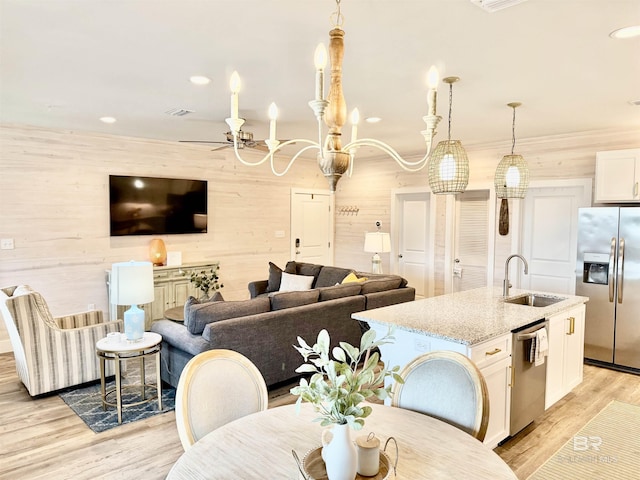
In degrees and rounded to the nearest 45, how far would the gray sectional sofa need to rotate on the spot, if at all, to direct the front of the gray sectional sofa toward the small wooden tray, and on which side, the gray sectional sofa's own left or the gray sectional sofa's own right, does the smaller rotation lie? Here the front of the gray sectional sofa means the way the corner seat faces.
approximately 135° to the gray sectional sofa's own left

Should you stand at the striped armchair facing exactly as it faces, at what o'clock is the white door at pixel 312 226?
The white door is roughly at 11 o'clock from the striped armchair.

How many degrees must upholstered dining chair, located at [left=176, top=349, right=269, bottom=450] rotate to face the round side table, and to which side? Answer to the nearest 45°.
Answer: approximately 180°

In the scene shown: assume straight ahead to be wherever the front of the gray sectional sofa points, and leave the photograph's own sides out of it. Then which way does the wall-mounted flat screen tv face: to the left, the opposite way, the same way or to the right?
the opposite way

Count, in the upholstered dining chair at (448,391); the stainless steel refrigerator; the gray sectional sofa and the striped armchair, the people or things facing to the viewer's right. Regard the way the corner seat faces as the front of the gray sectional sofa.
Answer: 1

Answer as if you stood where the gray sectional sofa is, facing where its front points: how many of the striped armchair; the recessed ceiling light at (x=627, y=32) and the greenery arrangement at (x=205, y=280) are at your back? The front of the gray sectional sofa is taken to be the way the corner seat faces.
1

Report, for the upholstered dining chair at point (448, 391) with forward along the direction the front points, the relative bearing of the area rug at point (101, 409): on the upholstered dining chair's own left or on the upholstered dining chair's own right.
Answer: on the upholstered dining chair's own right

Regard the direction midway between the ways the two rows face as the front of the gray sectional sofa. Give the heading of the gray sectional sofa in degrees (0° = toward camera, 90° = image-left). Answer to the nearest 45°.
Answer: approximately 135°

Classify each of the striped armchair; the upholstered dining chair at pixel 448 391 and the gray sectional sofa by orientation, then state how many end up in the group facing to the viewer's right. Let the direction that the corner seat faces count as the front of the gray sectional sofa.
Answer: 1

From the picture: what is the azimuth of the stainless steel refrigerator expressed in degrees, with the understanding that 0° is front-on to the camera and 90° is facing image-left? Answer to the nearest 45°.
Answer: approximately 45°

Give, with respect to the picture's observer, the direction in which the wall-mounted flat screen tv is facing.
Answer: facing the viewer and to the right of the viewer

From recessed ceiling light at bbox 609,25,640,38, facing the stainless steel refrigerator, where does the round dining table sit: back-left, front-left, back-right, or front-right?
back-left

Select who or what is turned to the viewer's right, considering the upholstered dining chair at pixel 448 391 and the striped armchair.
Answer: the striped armchair
